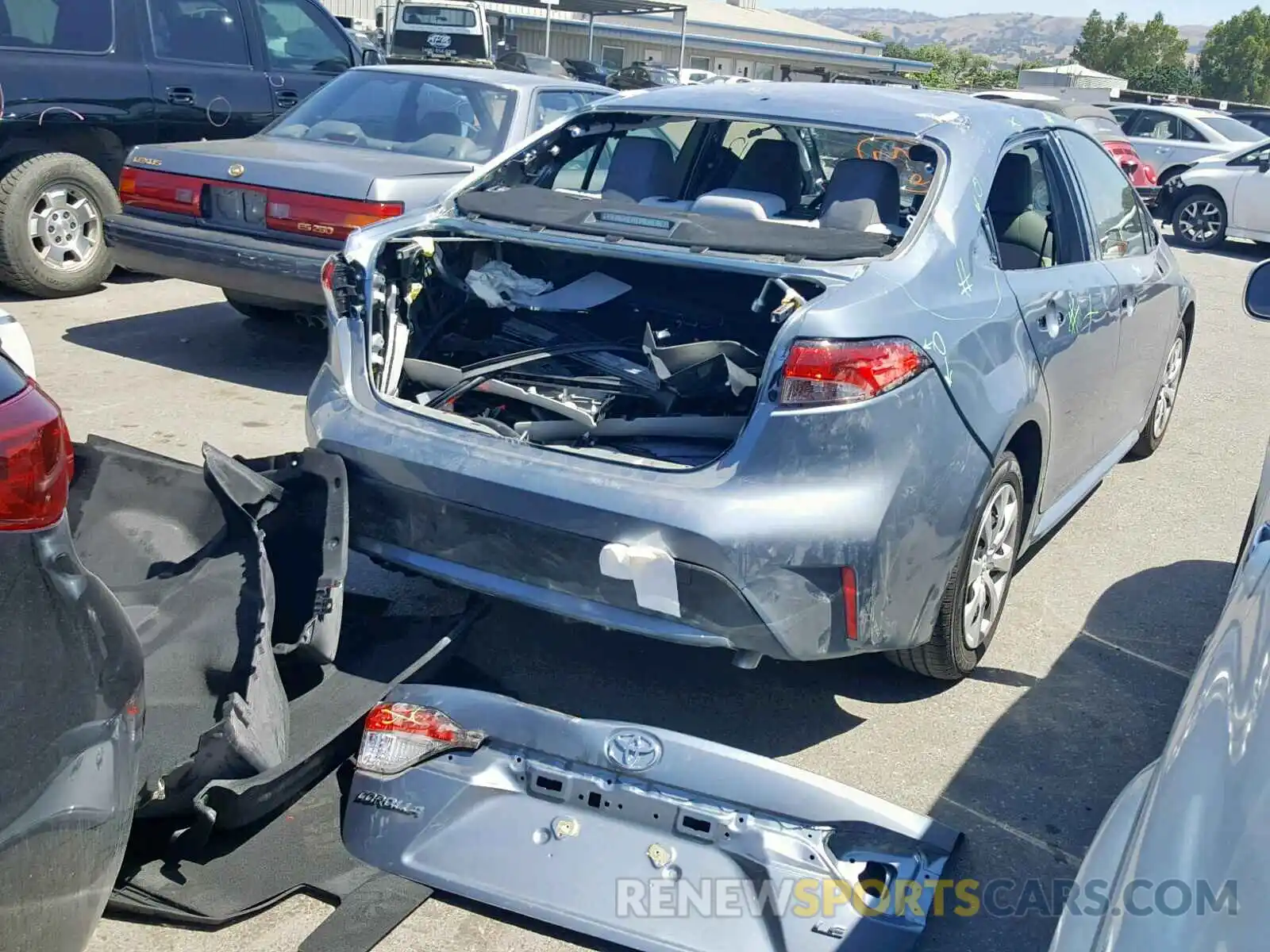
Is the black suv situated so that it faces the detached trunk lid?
no

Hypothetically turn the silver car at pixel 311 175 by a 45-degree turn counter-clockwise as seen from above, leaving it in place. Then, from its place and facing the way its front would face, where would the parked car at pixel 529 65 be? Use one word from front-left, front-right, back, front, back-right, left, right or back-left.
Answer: front

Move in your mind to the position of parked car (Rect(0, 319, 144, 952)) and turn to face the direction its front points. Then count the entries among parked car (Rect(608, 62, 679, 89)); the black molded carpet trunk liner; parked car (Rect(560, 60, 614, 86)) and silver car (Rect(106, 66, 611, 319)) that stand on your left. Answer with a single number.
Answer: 0

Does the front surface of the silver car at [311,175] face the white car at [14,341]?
no

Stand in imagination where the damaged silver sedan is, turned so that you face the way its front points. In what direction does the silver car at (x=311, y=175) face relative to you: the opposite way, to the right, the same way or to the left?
the same way

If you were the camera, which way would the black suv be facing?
facing away from the viewer and to the right of the viewer

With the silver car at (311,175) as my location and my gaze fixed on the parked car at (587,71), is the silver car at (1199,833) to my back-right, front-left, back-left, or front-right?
back-right

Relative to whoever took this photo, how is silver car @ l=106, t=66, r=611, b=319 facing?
facing away from the viewer and to the right of the viewer
